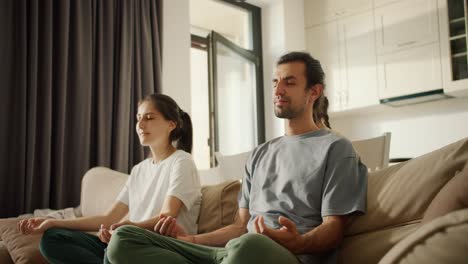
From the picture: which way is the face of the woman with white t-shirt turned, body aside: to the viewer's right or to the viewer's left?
to the viewer's left

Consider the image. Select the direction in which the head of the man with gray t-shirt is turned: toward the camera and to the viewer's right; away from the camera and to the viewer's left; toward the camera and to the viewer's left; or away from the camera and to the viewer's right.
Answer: toward the camera and to the viewer's left

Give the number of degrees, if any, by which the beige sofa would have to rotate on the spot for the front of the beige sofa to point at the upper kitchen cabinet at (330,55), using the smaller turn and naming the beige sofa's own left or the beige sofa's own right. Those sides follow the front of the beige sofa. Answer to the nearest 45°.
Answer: approximately 135° to the beige sofa's own right

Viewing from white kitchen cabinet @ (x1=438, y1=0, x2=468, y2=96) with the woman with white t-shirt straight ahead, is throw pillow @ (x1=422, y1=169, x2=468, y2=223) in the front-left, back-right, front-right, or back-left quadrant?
front-left

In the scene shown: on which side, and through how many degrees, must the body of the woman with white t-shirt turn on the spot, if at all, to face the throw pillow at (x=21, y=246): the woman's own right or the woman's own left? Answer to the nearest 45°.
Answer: approximately 45° to the woman's own right

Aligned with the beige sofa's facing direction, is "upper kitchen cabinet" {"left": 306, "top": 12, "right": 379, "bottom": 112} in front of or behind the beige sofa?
behind

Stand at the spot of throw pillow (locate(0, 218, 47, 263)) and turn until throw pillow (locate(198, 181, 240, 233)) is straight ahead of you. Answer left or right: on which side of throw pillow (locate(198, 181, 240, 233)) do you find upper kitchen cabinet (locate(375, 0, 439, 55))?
left

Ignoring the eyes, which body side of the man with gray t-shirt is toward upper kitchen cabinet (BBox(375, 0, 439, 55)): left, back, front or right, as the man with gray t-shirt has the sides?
back

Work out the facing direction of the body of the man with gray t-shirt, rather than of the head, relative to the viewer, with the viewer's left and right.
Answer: facing the viewer and to the left of the viewer

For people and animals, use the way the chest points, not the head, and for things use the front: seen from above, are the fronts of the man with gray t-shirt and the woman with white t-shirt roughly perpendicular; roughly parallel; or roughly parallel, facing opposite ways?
roughly parallel

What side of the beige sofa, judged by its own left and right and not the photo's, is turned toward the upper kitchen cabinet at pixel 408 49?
back

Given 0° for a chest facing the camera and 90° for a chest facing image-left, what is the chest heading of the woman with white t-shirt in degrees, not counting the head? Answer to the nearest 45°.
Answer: approximately 45°

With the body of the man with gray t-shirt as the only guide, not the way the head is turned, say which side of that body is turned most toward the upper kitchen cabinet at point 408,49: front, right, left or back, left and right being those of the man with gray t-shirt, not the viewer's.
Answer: back
